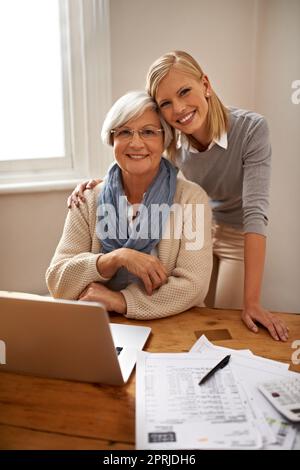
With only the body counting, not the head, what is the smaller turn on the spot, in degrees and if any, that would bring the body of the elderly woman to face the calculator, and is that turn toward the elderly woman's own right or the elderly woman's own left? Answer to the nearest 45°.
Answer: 0° — they already face it

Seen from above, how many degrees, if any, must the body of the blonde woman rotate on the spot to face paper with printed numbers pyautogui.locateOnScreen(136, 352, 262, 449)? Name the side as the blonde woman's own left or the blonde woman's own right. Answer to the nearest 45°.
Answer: approximately 45° to the blonde woman's own left

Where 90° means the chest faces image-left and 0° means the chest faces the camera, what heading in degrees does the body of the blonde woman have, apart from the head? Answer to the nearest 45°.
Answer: approximately 45°

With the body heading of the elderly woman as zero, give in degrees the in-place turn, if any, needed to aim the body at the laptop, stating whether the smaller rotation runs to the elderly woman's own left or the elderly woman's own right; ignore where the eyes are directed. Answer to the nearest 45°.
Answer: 0° — they already face it
